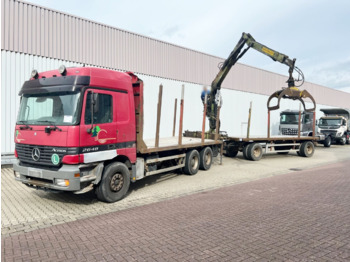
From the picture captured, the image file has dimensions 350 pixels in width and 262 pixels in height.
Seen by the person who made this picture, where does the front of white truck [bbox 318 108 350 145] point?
facing the viewer and to the left of the viewer

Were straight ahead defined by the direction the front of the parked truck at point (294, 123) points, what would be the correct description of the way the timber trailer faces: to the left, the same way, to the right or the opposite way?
the same way

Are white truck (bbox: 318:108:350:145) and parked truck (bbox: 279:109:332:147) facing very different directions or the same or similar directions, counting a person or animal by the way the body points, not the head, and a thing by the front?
same or similar directions

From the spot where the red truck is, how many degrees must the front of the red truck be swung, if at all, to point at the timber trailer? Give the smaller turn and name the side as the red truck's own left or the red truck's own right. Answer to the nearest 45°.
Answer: approximately 180°

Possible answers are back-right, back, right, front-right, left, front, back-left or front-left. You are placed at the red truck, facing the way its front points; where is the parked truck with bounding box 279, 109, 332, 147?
back

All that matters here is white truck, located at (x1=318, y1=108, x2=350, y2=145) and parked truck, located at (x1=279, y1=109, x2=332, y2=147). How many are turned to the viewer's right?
0

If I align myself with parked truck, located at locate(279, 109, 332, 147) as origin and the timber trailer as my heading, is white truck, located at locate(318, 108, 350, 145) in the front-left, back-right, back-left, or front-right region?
back-left

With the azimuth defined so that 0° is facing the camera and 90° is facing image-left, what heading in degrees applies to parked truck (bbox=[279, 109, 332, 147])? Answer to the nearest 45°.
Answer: approximately 45°

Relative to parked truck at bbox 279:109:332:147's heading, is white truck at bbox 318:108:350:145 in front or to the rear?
to the rear

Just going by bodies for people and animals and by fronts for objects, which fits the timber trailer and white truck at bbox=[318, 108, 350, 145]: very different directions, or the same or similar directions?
same or similar directions

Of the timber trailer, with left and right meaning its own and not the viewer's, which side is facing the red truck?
front

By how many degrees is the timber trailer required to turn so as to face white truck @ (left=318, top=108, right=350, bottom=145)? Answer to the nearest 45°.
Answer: approximately 180°
